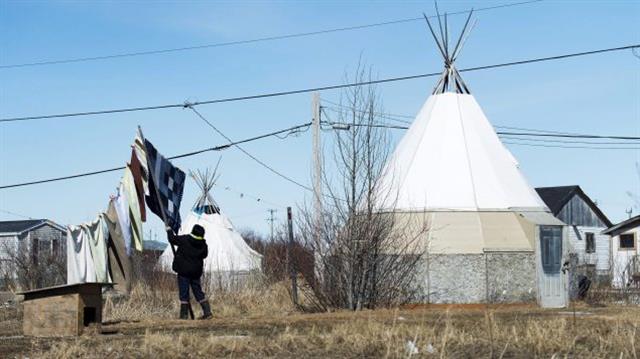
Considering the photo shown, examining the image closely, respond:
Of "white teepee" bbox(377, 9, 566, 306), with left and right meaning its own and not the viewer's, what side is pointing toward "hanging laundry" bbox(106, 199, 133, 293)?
right

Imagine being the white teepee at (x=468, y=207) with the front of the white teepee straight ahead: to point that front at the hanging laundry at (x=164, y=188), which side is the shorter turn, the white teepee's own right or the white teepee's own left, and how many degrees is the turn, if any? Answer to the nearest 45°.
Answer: approximately 90° to the white teepee's own right

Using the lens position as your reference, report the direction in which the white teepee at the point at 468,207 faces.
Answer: facing the viewer and to the right of the viewer

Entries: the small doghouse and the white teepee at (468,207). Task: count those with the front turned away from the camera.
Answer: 0

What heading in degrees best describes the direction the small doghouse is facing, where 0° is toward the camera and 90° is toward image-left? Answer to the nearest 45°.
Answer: approximately 315°

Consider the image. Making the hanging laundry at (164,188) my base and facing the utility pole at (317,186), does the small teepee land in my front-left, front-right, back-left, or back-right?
front-left

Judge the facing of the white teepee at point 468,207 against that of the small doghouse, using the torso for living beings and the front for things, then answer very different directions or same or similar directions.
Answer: same or similar directions

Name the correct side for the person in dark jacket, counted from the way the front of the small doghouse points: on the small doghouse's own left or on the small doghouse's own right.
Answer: on the small doghouse's own left

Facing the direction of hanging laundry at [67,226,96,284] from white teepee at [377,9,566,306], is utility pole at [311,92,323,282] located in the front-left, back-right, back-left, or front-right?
front-right

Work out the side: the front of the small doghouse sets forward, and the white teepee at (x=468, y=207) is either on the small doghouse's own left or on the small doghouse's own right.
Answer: on the small doghouse's own left

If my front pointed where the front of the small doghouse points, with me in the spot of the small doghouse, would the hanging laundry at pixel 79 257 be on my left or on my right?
on my left

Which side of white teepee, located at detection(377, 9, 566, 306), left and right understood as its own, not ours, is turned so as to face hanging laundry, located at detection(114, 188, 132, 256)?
right
